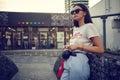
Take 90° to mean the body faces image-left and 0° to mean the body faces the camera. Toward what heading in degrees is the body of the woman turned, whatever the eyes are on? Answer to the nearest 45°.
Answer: approximately 45°

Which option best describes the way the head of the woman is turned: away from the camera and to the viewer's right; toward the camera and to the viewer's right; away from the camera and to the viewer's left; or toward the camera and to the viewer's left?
toward the camera and to the viewer's left
